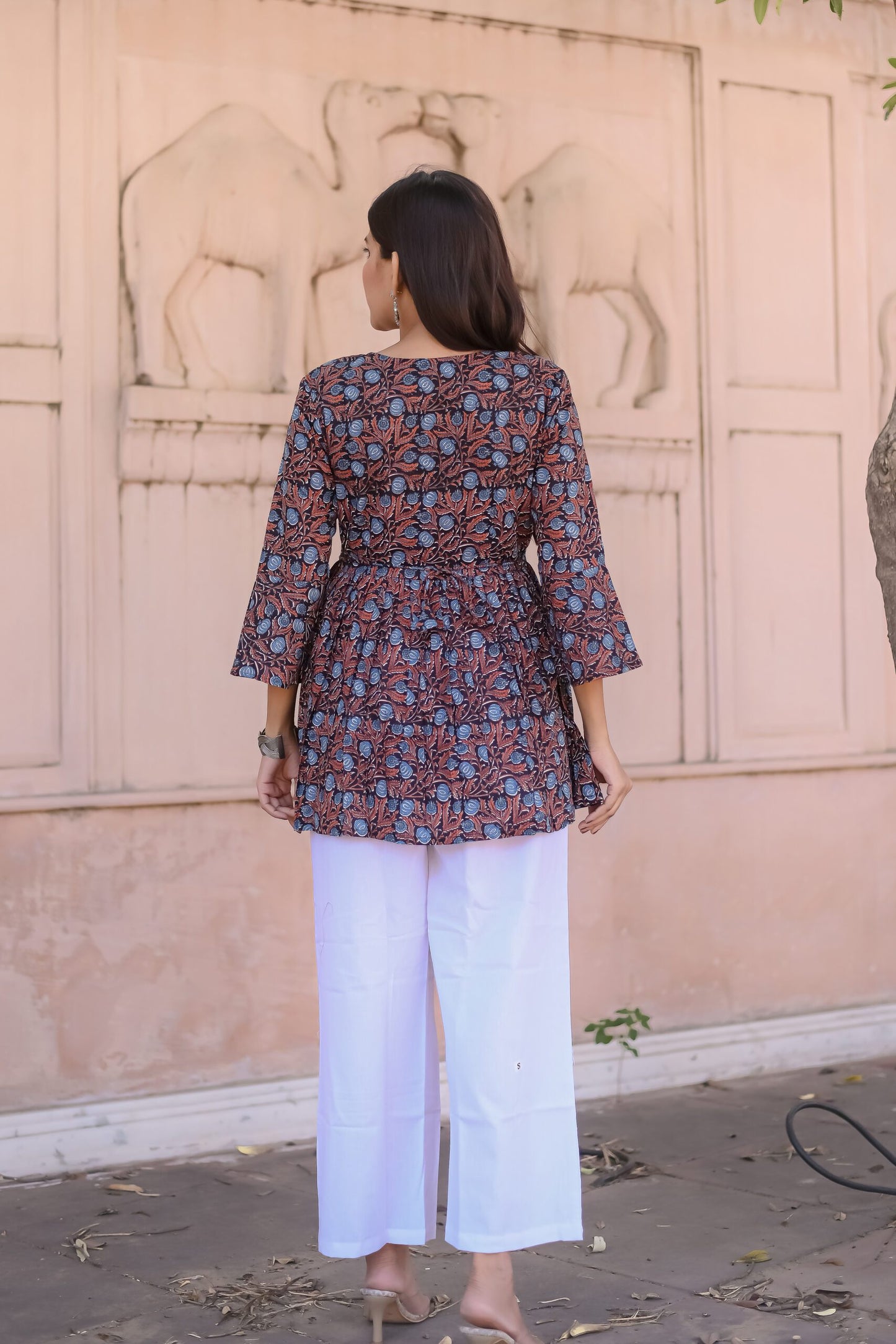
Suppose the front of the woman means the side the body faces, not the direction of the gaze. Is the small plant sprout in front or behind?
in front

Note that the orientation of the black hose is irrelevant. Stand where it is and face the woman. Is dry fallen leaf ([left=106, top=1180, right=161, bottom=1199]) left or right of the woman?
right

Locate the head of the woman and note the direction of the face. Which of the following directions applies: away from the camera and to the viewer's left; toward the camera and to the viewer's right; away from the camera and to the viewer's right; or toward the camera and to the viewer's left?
away from the camera and to the viewer's left

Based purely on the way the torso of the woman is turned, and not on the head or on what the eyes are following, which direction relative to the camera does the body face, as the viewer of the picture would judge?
away from the camera

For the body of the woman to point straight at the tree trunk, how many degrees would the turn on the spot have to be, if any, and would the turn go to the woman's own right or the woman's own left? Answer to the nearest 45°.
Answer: approximately 90° to the woman's own right

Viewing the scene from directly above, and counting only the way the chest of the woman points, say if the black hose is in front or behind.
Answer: in front

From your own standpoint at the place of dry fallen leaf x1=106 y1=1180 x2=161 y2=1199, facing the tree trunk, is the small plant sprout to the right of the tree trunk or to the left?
left

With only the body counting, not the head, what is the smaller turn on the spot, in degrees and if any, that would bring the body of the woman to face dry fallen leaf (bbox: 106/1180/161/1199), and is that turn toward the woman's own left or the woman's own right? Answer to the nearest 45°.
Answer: approximately 45° to the woman's own left

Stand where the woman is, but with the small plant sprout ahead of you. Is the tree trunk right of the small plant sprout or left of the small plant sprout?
right
